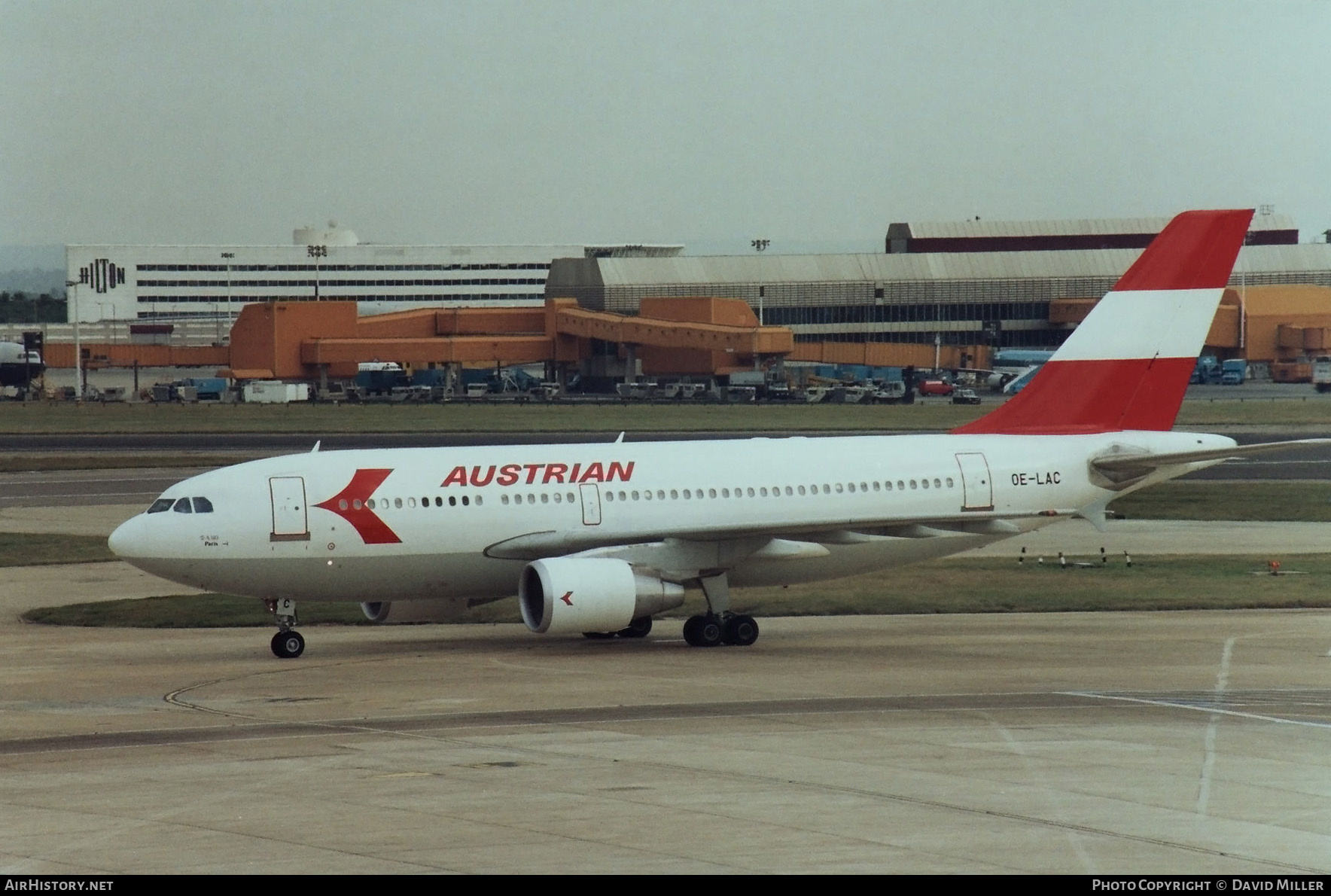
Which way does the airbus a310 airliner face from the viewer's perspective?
to the viewer's left
